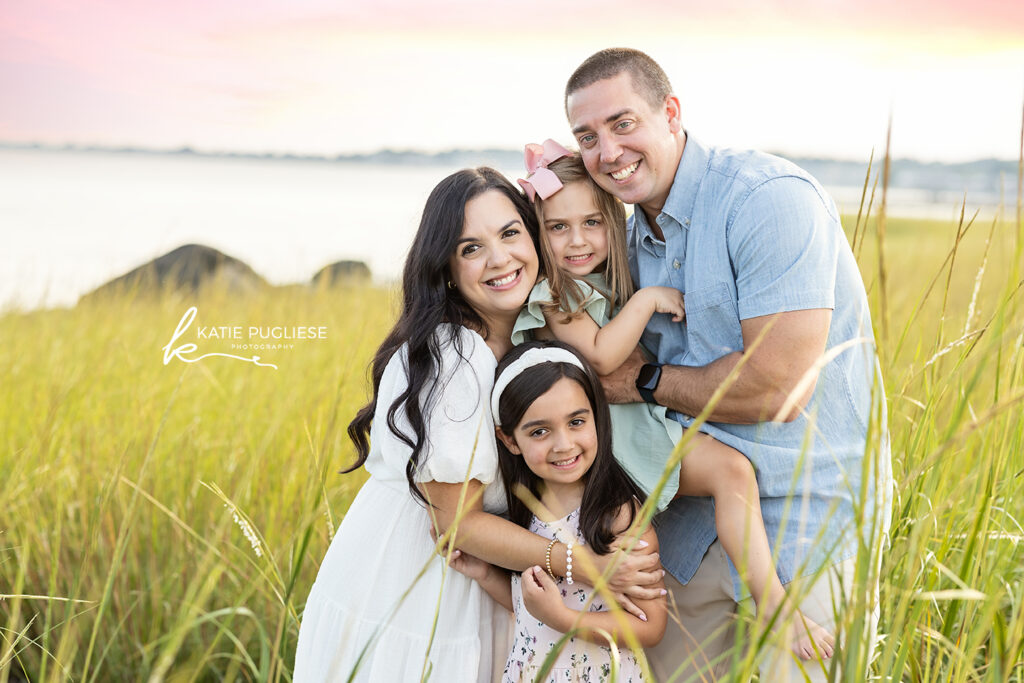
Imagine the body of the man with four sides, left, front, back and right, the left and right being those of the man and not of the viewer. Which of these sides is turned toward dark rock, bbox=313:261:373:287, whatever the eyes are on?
right

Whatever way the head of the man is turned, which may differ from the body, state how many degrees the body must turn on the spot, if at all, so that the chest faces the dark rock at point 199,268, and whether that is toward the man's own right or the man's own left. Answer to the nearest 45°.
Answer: approximately 90° to the man's own right

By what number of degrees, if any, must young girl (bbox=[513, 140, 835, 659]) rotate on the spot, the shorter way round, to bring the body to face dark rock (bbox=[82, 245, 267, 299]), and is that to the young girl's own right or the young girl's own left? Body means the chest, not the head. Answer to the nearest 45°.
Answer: approximately 180°

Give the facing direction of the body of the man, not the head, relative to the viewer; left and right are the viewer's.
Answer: facing the viewer and to the left of the viewer

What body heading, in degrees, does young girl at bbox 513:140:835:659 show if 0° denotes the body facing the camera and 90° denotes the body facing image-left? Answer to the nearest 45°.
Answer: approximately 315°

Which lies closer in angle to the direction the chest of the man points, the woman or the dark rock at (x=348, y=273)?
the woman
